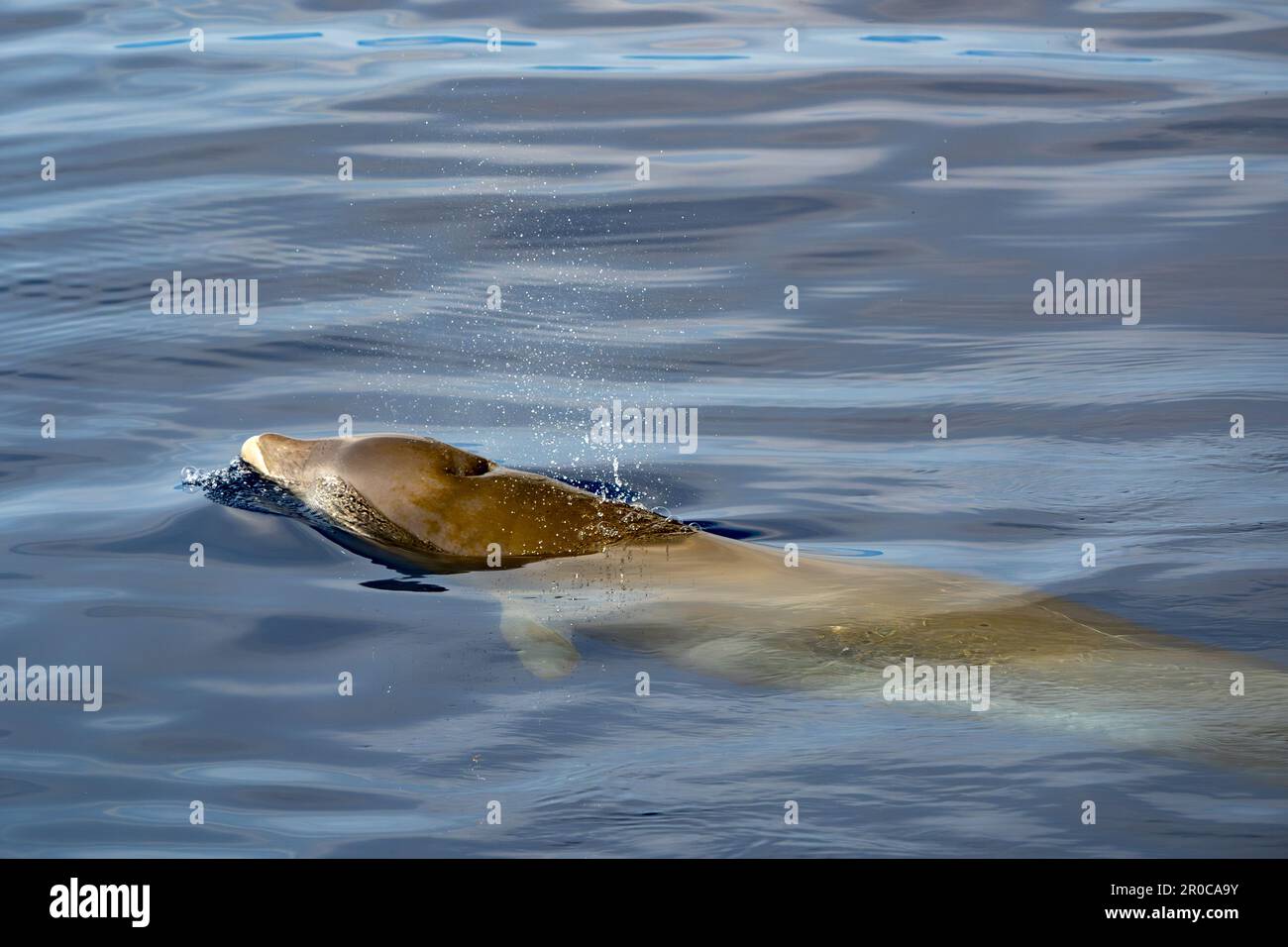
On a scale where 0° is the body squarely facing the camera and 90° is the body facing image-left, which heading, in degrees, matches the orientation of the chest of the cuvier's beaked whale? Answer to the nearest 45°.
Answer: approximately 90°
